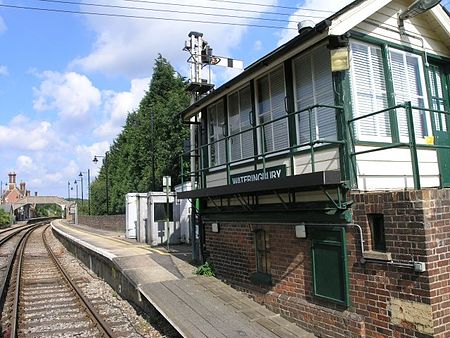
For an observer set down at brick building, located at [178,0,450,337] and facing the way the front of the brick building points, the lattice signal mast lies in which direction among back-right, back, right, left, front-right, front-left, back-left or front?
right

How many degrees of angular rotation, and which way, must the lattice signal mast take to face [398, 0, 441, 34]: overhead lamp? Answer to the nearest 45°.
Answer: approximately 135° to its right

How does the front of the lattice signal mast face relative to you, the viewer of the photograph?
facing away from the viewer

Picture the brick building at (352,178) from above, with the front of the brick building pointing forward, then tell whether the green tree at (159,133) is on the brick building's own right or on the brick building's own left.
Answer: on the brick building's own right

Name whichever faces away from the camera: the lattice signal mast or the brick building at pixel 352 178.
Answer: the lattice signal mast
